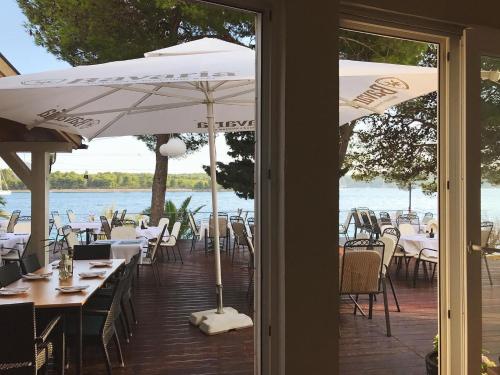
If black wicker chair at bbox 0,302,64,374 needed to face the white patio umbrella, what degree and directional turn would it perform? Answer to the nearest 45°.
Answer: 0° — it already faces it

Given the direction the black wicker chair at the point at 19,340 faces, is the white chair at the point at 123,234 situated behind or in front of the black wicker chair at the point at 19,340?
in front

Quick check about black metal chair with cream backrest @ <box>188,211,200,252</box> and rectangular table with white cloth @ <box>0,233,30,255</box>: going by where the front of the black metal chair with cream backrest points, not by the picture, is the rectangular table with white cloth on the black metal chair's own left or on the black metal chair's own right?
on the black metal chair's own right

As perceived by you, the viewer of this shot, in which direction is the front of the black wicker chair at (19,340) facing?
facing away from the viewer and to the right of the viewer

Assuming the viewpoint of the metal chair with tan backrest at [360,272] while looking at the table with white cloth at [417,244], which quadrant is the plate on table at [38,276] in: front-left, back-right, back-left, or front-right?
back-left

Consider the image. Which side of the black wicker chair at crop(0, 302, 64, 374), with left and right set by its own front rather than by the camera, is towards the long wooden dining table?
front

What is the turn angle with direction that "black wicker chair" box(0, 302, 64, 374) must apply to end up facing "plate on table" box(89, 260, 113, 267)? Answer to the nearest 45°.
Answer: approximately 45° to its left

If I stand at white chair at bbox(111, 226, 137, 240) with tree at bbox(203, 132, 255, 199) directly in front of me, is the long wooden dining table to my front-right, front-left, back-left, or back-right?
back-right
